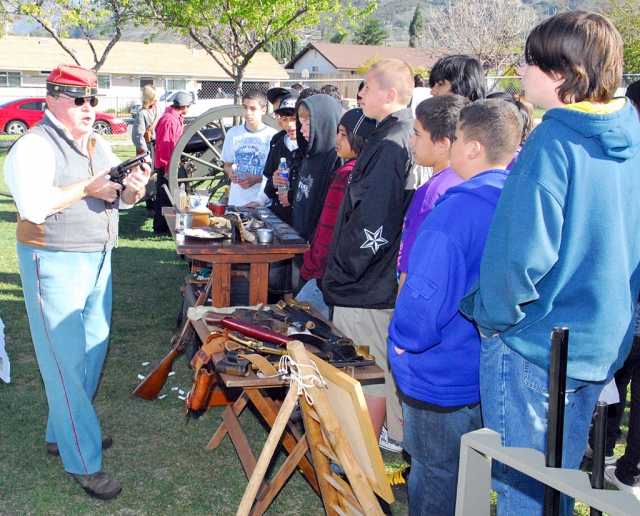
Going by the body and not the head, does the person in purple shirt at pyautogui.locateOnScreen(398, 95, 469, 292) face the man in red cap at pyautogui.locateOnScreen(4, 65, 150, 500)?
yes

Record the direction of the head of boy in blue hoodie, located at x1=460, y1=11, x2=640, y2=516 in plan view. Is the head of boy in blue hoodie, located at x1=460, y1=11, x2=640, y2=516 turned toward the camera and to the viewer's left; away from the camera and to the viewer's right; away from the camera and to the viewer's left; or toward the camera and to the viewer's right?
away from the camera and to the viewer's left

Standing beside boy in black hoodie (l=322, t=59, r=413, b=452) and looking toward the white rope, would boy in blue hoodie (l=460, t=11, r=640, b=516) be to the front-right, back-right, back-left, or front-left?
front-left

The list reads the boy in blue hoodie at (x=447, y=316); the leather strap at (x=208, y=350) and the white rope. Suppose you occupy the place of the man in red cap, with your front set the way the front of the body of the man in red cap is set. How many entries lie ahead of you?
3

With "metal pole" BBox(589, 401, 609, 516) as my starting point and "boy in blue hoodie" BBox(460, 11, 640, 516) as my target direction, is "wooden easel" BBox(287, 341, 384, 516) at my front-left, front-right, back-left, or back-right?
front-left

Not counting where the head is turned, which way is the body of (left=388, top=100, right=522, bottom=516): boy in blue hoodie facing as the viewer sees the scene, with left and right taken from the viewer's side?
facing away from the viewer and to the left of the viewer

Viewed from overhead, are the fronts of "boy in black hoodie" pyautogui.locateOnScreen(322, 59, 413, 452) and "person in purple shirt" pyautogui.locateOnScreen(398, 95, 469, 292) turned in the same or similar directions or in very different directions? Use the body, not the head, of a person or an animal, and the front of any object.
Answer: same or similar directions

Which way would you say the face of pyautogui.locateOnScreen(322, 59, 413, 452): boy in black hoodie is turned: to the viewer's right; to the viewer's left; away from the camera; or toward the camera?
to the viewer's left

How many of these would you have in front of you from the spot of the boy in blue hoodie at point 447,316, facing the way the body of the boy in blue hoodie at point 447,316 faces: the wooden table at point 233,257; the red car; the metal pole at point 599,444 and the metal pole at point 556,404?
2

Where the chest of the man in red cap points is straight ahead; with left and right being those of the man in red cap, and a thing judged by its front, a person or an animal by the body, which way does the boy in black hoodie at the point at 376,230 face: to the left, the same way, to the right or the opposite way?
the opposite way

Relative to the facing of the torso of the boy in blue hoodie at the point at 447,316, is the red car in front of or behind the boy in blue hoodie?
in front

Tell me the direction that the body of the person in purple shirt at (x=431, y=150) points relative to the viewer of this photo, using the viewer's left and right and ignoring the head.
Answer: facing to the left of the viewer

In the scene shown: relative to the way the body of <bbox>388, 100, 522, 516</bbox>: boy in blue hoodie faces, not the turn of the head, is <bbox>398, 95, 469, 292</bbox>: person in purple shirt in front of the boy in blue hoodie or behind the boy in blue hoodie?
in front

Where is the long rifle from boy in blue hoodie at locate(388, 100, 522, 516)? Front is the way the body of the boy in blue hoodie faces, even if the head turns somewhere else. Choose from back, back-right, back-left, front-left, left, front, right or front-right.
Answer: front

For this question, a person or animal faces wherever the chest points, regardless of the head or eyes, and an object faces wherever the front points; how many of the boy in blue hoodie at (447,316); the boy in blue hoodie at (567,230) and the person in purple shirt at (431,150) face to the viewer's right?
0

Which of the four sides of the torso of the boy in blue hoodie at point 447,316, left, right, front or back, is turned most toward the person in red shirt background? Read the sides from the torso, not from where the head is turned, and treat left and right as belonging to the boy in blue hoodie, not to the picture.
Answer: front

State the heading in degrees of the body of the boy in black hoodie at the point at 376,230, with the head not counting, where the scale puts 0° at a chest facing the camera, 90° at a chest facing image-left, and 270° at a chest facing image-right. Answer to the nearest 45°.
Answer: approximately 90°

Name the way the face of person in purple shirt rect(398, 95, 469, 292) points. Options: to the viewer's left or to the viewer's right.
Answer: to the viewer's left

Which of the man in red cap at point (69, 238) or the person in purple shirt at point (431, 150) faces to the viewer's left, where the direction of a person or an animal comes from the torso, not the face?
the person in purple shirt
